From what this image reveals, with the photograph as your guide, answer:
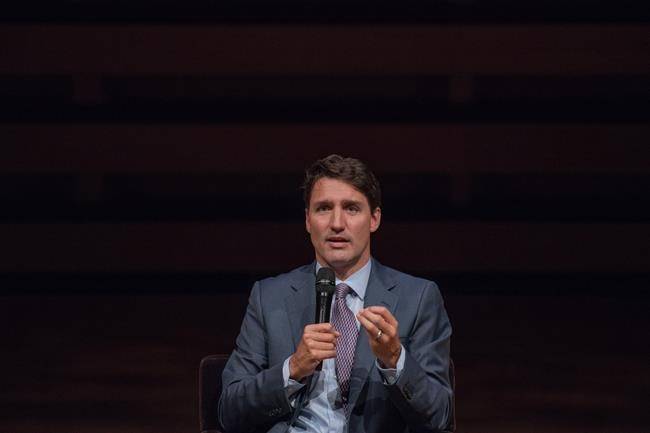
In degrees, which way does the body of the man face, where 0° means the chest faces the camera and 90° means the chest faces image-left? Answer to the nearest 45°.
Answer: approximately 0°
